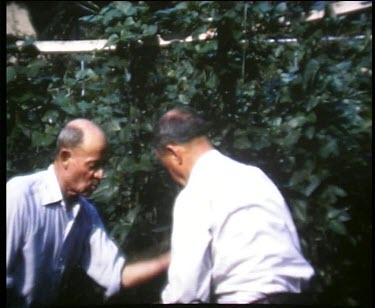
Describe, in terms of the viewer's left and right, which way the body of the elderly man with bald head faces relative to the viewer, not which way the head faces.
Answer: facing the viewer and to the right of the viewer

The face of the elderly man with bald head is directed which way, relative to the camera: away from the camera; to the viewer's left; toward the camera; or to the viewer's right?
to the viewer's right
